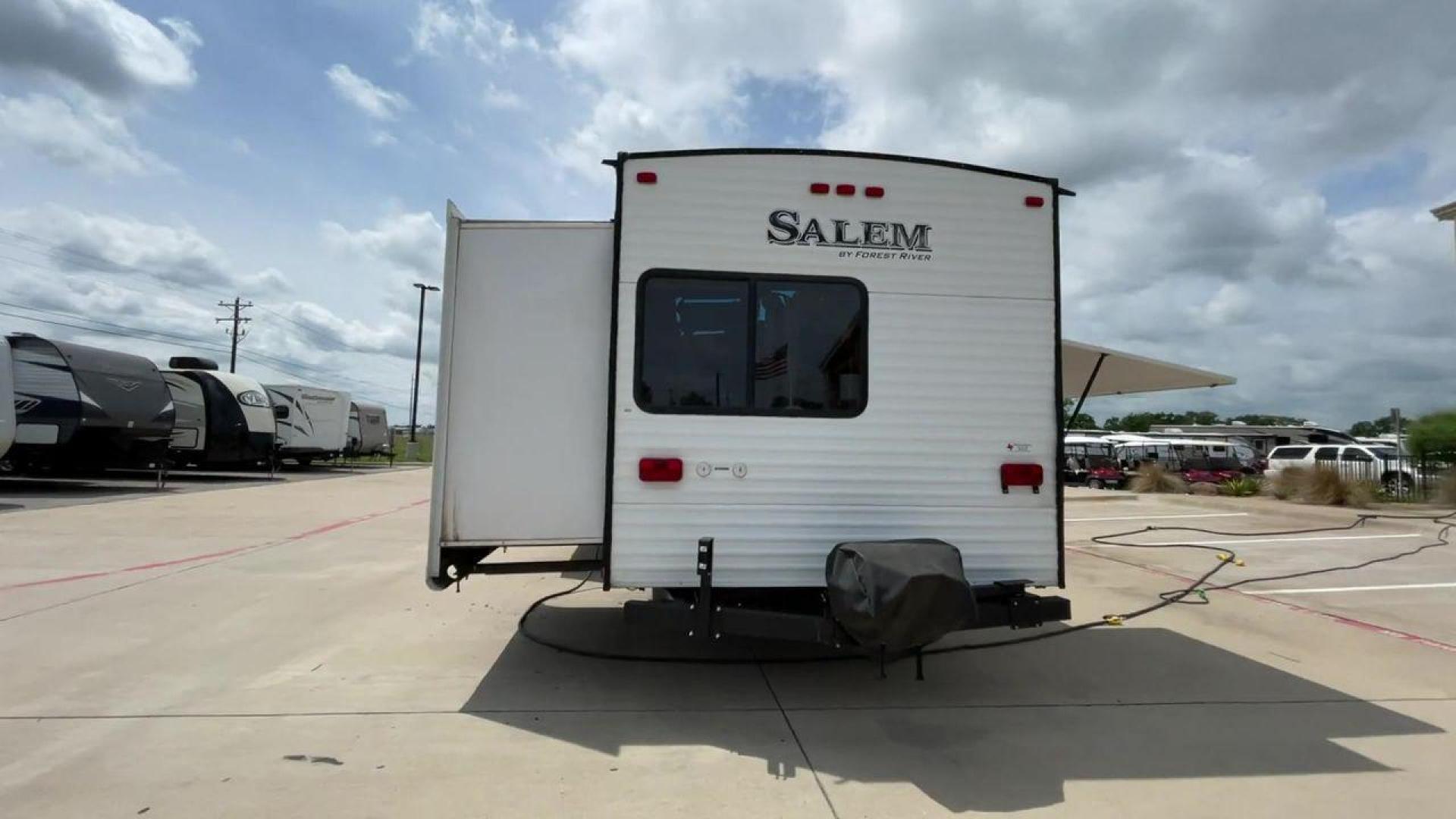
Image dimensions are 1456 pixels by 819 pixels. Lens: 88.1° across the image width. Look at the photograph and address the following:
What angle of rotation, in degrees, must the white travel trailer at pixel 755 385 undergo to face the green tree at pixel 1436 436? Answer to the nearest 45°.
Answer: approximately 45° to its right

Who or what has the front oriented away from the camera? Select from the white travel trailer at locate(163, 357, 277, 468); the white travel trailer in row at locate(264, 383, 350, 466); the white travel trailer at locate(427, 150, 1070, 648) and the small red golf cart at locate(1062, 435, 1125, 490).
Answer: the white travel trailer at locate(427, 150, 1070, 648)

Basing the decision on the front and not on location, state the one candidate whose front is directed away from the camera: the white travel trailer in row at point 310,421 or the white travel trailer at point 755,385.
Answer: the white travel trailer

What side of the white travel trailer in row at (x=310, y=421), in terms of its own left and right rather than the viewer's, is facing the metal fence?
front

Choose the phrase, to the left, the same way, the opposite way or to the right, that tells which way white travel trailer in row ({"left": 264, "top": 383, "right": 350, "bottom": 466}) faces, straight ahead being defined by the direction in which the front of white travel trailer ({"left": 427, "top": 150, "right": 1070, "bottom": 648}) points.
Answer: to the right

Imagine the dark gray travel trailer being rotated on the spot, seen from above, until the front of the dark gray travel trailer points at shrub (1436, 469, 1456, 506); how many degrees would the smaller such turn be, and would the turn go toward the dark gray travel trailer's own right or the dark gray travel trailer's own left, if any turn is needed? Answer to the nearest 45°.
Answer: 0° — it already faces it

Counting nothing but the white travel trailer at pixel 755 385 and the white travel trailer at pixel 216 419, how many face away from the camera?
1

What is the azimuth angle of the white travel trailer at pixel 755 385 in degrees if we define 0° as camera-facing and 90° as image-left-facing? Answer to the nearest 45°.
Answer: approximately 180°

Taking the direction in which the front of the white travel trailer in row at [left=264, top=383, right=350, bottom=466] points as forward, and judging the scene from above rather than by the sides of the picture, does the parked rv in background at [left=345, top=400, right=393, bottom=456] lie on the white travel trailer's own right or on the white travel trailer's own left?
on the white travel trailer's own left

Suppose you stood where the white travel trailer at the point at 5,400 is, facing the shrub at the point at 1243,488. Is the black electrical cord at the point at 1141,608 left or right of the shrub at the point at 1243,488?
right

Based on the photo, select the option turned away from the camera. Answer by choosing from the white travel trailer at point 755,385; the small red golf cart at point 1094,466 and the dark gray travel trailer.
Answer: the white travel trailer

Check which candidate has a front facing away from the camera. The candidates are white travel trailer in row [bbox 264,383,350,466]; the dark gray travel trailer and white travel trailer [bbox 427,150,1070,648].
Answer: the white travel trailer

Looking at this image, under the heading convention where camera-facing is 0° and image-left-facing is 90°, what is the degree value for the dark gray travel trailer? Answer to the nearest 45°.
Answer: approximately 315°

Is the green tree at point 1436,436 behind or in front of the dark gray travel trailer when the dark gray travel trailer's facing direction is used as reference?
in front
